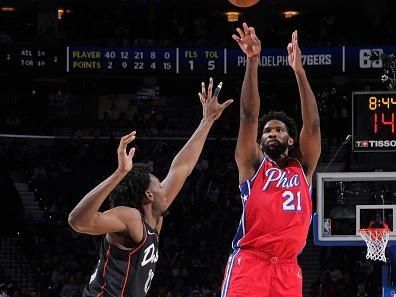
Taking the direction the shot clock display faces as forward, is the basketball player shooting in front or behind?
in front

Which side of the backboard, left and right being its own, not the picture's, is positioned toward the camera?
front

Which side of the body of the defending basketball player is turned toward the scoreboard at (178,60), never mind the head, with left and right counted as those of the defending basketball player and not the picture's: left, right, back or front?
left

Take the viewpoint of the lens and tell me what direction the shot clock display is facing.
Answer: facing the viewer

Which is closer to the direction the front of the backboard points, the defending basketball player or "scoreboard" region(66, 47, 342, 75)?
the defending basketball player

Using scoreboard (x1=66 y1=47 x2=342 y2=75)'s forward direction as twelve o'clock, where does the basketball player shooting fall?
The basketball player shooting is roughly at 12 o'clock from the scoreboard.

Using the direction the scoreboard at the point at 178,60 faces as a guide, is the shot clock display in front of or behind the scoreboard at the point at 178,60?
in front

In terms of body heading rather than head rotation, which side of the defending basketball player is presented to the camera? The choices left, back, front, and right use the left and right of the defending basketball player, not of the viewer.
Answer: right

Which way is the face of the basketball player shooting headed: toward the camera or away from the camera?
toward the camera

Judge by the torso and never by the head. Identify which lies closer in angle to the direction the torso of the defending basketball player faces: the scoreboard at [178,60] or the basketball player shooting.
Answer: the basketball player shooting

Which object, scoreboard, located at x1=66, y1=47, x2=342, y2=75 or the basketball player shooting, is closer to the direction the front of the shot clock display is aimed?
the basketball player shooting

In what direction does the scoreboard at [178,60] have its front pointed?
toward the camera

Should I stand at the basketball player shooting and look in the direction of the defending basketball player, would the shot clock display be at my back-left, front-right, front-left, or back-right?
back-right
